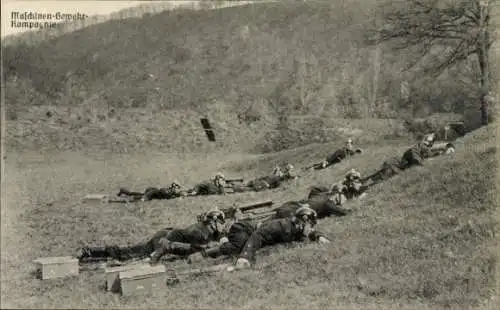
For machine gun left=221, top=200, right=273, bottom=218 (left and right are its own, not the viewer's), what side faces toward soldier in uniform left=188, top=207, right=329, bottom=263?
right

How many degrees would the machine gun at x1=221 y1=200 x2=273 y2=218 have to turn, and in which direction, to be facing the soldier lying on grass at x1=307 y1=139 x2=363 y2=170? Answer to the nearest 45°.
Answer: approximately 45° to its left

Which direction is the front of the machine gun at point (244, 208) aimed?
to the viewer's right

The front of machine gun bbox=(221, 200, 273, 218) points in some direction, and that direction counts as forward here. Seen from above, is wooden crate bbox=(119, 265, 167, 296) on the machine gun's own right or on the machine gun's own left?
on the machine gun's own right

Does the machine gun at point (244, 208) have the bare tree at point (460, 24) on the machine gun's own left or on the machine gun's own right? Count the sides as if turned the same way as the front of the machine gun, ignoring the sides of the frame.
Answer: on the machine gun's own left

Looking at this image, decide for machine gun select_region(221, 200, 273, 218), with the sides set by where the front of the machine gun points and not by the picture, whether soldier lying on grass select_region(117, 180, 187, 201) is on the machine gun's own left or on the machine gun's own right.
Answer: on the machine gun's own left

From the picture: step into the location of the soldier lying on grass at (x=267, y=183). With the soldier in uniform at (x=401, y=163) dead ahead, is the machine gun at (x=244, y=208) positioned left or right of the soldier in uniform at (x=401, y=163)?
right

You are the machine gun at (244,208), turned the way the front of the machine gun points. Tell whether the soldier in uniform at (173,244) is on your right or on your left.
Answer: on your right

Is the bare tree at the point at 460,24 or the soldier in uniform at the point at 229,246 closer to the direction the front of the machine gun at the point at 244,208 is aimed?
the bare tree

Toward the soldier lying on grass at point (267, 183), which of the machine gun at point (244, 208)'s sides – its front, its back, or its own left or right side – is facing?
left

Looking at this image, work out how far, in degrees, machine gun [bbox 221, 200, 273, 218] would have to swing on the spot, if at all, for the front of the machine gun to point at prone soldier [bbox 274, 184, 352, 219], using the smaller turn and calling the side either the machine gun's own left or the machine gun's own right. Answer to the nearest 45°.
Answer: approximately 45° to the machine gun's own right
